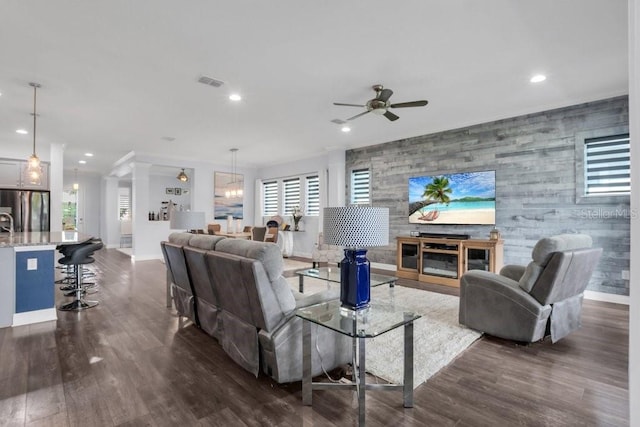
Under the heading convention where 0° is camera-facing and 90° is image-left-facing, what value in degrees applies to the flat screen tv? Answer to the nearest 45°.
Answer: approximately 45°

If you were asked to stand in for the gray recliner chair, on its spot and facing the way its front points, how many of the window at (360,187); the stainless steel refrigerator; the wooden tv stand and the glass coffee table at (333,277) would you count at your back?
0

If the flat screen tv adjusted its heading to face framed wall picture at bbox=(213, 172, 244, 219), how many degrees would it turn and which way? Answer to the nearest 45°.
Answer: approximately 45° to its right

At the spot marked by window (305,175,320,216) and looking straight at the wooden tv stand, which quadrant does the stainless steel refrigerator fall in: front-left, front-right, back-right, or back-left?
back-right

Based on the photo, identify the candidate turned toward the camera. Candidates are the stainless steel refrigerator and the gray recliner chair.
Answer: the stainless steel refrigerator

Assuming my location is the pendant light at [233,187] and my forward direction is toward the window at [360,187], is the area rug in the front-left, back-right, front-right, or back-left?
front-right

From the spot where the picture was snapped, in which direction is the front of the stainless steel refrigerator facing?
facing the viewer

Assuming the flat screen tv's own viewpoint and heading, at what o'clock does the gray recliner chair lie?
The gray recliner chair is roughly at 10 o'clock from the flat screen tv.

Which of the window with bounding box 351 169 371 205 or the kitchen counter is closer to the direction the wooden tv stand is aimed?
the kitchen counter

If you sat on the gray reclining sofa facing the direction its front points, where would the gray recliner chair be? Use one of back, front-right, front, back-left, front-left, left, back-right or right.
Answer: front-right

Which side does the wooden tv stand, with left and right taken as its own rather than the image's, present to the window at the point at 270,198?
right

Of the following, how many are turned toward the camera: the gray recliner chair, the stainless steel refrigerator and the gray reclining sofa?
1
